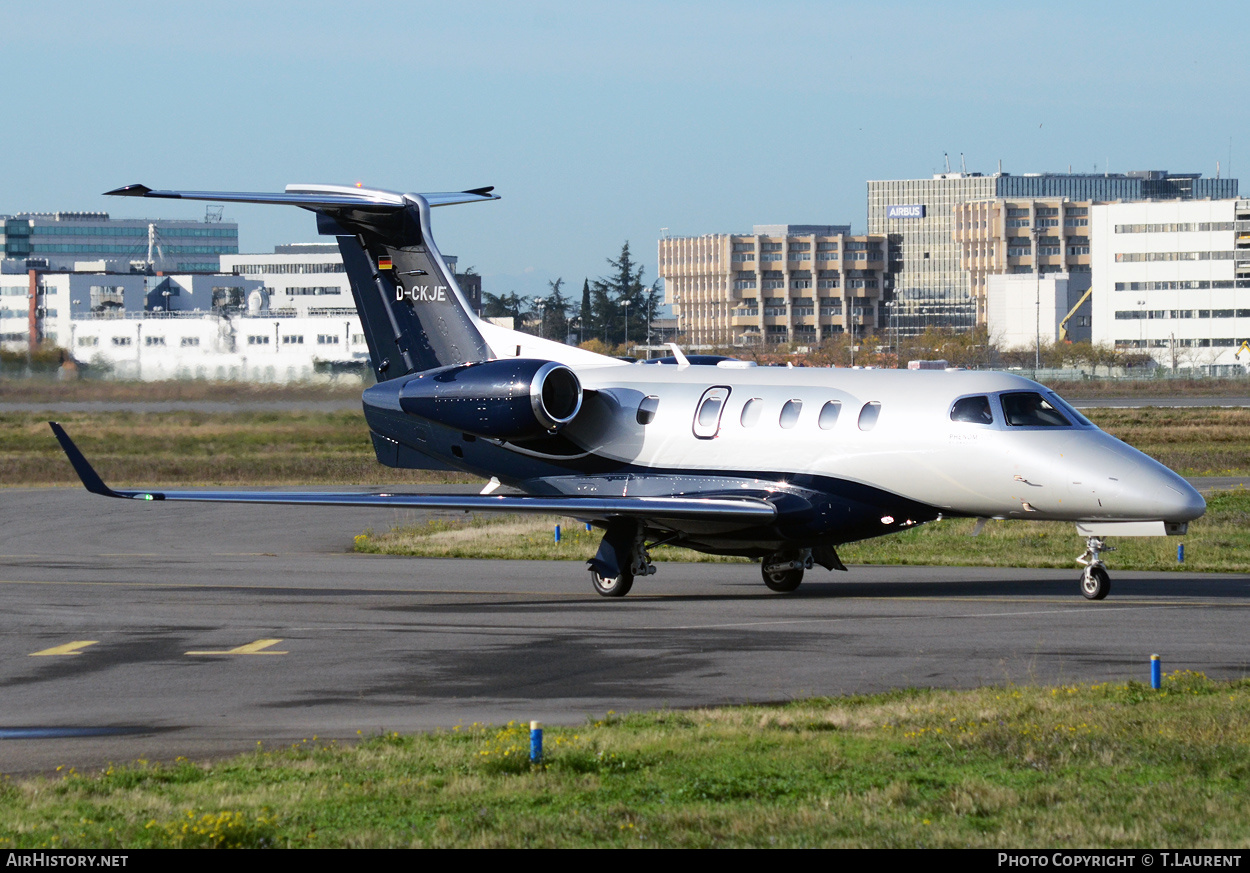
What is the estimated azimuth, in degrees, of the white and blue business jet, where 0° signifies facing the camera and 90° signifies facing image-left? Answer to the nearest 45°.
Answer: approximately 315°
